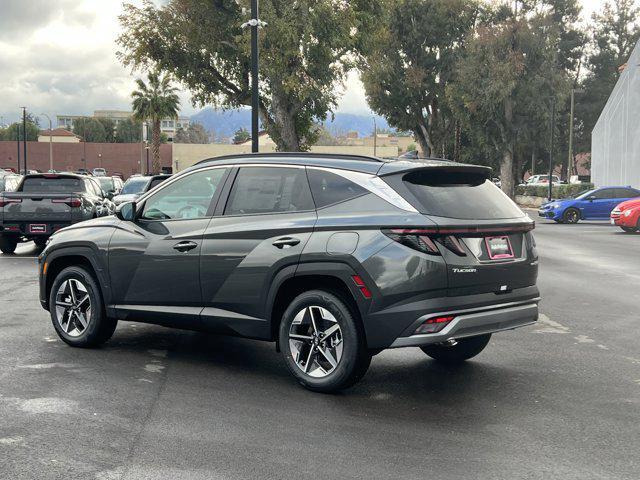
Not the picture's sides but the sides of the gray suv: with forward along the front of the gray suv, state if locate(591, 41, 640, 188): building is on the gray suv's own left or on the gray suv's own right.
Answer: on the gray suv's own right

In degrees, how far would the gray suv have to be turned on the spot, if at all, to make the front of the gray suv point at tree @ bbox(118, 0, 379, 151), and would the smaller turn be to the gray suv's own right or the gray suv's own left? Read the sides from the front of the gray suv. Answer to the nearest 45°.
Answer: approximately 45° to the gray suv's own right

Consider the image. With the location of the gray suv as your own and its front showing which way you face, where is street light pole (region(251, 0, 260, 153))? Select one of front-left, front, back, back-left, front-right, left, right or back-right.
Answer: front-right

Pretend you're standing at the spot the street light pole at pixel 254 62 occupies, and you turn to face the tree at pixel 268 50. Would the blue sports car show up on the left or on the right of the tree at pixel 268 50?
right

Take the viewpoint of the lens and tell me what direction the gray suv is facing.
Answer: facing away from the viewer and to the left of the viewer
